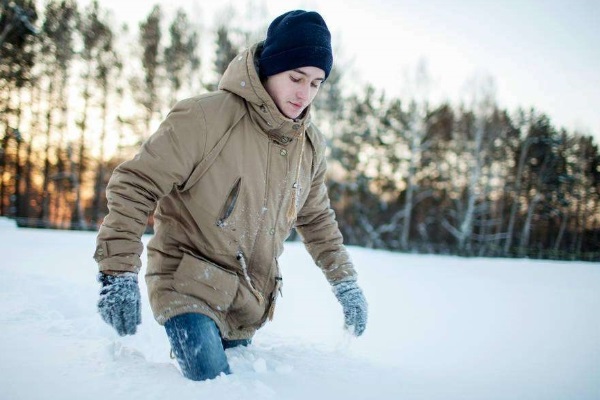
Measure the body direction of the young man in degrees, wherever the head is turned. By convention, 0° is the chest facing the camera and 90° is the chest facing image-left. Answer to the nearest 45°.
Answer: approximately 315°

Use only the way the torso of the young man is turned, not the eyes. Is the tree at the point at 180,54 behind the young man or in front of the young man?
behind
